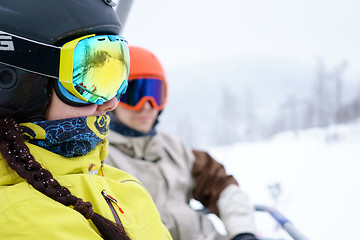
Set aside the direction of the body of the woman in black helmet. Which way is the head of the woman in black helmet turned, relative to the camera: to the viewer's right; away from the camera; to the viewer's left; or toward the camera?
to the viewer's right

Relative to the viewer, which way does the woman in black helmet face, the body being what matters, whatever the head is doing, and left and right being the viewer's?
facing the viewer and to the right of the viewer
